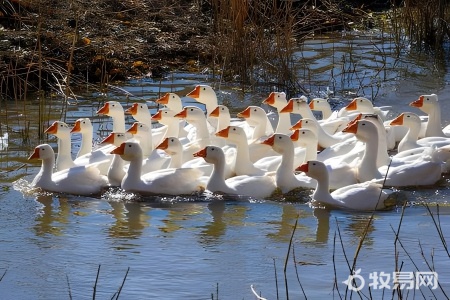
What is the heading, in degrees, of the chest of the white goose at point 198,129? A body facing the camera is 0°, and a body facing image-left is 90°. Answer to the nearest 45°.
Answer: approximately 90°

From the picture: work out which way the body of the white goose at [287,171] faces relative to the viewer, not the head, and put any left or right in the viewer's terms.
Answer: facing to the left of the viewer

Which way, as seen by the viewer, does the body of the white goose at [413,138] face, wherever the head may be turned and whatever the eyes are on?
to the viewer's left

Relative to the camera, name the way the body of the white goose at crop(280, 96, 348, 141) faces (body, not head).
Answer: to the viewer's left

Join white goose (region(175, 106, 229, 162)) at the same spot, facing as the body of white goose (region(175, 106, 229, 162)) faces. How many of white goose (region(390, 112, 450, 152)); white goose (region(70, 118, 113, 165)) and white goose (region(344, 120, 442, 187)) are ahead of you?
1

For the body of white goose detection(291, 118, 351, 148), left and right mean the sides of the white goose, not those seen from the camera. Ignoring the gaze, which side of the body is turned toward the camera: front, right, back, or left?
left

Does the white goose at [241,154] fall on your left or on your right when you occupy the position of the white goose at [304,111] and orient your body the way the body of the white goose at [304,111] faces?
on your left

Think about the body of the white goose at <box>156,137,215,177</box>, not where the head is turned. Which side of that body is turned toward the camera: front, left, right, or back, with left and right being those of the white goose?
left

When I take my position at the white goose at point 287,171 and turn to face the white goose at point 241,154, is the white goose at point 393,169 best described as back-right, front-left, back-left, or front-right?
back-right

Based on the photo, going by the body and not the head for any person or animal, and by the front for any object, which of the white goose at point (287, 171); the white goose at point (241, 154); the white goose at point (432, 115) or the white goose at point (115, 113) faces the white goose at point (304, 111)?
the white goose at point (432, 115)

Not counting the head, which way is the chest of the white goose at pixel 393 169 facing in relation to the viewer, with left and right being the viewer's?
facing to the left of the viewer

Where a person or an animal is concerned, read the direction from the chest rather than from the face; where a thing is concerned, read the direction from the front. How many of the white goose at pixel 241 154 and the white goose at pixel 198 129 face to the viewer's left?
2

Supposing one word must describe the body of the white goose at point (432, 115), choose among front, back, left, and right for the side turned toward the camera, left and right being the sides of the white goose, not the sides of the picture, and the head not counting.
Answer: left

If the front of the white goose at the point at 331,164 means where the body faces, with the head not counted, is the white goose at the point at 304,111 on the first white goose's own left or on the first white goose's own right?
on the first white goose's own right
